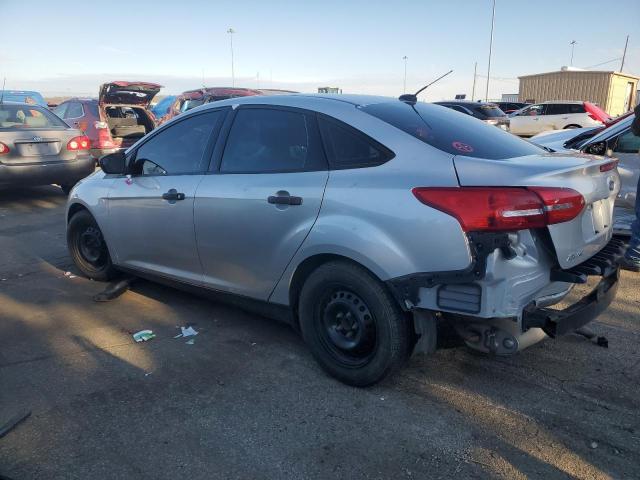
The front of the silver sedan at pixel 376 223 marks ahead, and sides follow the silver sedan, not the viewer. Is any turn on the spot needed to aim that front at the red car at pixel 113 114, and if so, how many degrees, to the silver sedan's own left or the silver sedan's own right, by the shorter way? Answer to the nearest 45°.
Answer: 0° — it already faces it

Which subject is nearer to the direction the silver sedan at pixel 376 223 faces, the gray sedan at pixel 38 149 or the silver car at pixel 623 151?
the gray sedan

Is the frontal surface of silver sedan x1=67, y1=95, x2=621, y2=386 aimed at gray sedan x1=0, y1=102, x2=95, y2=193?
yes

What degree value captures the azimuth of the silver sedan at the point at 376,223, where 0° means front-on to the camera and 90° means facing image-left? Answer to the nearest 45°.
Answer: approximately 135°

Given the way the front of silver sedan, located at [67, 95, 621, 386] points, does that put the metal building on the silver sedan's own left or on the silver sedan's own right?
on the silver sedan's own right

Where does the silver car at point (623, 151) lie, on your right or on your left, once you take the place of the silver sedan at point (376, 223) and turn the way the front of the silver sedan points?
on your right

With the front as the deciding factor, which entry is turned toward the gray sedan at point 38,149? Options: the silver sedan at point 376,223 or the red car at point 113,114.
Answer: the silver sedan at point 376,223

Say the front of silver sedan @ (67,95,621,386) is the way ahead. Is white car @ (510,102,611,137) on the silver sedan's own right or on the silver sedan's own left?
on the silver sedan's own right

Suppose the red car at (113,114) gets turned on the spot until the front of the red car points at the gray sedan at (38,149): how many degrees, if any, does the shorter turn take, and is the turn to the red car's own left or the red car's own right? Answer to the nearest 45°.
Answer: approximately 135° to the red car's own left

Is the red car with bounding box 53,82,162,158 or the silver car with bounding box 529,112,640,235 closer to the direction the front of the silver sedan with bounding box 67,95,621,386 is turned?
the red car

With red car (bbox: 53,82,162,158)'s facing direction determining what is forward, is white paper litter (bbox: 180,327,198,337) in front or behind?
behind

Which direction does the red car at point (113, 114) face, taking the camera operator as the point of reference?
facing away from the viewer and to the left of the viewer
